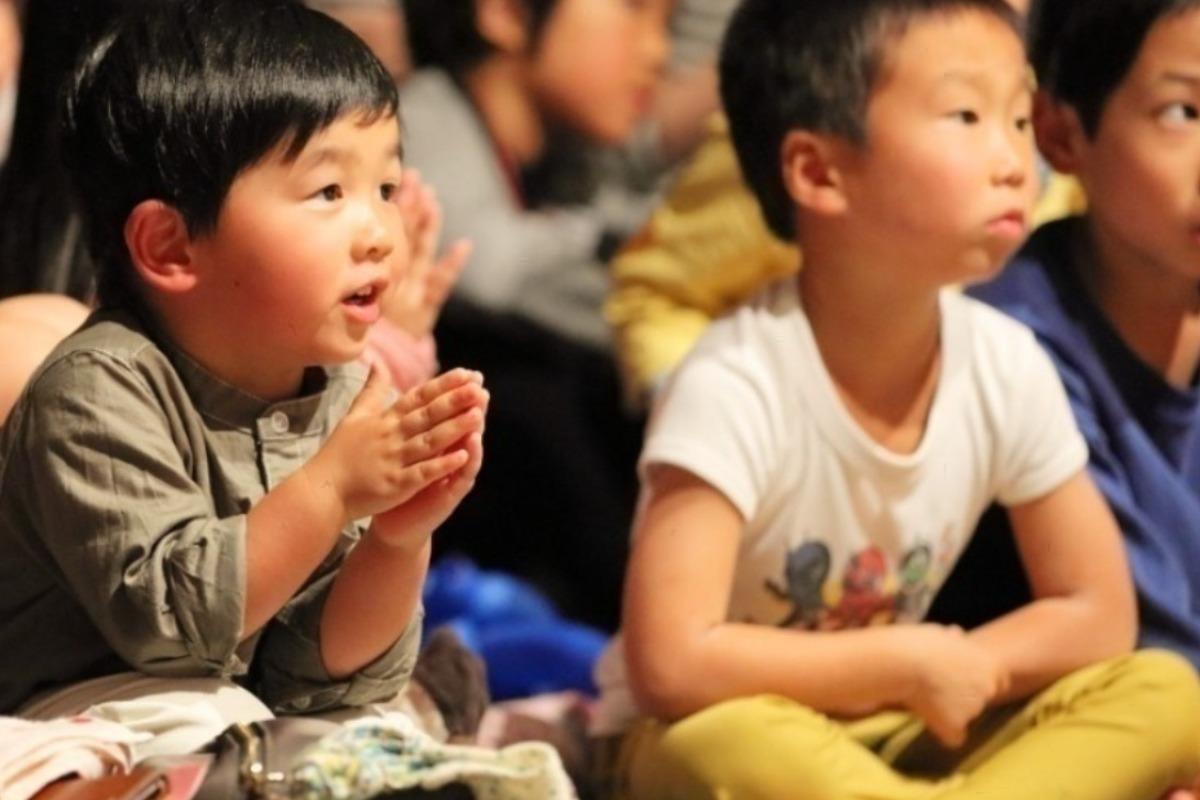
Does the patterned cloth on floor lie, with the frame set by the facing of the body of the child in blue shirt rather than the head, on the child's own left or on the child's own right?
on the child's own right
